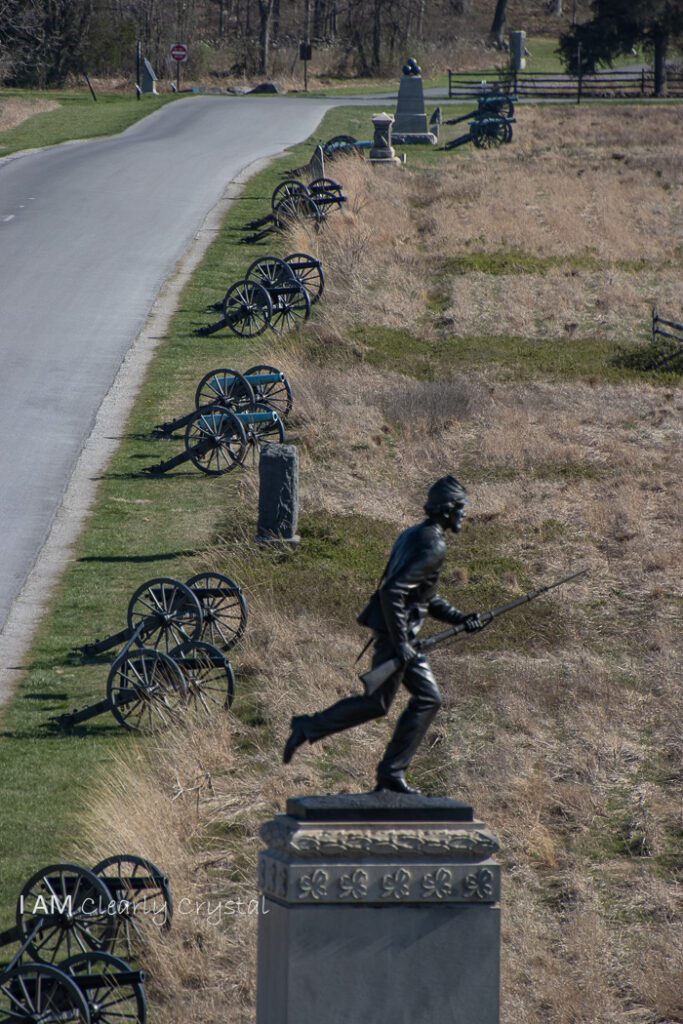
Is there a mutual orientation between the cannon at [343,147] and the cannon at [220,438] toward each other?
no

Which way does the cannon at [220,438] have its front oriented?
to the viewer's right

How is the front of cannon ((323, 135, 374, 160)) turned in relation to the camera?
facing to the right of the viewer

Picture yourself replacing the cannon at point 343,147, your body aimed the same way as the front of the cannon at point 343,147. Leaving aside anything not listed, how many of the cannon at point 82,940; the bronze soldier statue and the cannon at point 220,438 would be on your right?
3

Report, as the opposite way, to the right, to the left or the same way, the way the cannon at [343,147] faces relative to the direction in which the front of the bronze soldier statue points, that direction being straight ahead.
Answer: the same way

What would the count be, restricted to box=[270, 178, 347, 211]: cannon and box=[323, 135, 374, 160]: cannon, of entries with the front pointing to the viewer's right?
2

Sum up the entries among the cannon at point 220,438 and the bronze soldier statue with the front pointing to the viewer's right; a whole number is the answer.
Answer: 2

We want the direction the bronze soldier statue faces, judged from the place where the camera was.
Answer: facing to the right of the viewer

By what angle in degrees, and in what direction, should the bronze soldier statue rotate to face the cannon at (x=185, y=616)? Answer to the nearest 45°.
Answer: approximately 90° to its left

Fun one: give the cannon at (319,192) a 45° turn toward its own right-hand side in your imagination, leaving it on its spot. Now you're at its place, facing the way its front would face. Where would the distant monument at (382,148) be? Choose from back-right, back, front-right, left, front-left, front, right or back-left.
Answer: back-left

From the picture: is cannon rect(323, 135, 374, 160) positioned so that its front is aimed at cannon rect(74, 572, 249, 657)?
no

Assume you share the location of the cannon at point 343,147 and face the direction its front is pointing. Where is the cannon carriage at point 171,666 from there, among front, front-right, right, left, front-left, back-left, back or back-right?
right

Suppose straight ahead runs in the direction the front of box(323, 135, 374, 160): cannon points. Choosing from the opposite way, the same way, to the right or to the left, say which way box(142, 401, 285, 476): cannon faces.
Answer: the same way

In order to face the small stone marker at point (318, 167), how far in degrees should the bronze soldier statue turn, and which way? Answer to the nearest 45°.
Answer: approximately 90° to its left

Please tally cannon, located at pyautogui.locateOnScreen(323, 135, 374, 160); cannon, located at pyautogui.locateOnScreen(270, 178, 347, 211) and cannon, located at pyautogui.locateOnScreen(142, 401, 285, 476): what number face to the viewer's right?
3

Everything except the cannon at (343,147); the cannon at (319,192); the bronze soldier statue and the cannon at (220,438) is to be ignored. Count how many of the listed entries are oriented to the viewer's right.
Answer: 4

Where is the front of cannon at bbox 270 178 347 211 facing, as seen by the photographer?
facing to the right of the viewer

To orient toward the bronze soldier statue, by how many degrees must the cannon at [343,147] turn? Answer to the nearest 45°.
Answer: approximately 90° to its right
